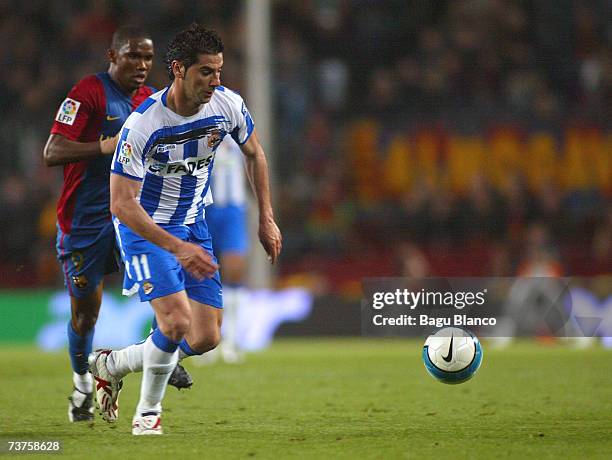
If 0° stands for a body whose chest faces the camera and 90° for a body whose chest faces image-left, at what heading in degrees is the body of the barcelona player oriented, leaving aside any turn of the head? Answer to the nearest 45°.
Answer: approximately 315°

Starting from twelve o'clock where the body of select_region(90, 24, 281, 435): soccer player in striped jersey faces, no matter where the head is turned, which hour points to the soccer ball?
The soccer ball is roughly at 10 o'clock from the soccer player in striped jersey.

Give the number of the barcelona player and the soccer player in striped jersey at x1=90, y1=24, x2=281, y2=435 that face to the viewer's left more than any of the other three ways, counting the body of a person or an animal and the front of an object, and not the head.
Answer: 0

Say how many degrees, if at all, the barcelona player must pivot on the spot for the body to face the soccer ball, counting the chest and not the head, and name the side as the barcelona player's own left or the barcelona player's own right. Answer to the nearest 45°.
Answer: approximately 45° to the barcelona player's own left

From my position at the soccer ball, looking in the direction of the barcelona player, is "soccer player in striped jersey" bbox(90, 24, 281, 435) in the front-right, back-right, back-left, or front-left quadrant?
front-left

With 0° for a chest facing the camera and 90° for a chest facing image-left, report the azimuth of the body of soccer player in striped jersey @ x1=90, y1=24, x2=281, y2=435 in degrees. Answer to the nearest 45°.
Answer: approximately 315°

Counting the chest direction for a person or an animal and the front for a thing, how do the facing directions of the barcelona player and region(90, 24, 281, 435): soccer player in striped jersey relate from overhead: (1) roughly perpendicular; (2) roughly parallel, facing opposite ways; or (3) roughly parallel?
roughly parallel

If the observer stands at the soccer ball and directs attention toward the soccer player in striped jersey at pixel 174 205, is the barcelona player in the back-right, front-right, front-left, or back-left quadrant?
front-right

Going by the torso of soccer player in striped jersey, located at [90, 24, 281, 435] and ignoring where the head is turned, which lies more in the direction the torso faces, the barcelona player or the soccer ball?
the soccer ball

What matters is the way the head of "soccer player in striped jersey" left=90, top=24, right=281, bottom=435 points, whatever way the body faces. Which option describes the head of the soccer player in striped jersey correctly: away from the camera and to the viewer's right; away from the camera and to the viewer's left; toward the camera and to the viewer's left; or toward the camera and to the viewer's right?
toward the camera and to the viewer's right
